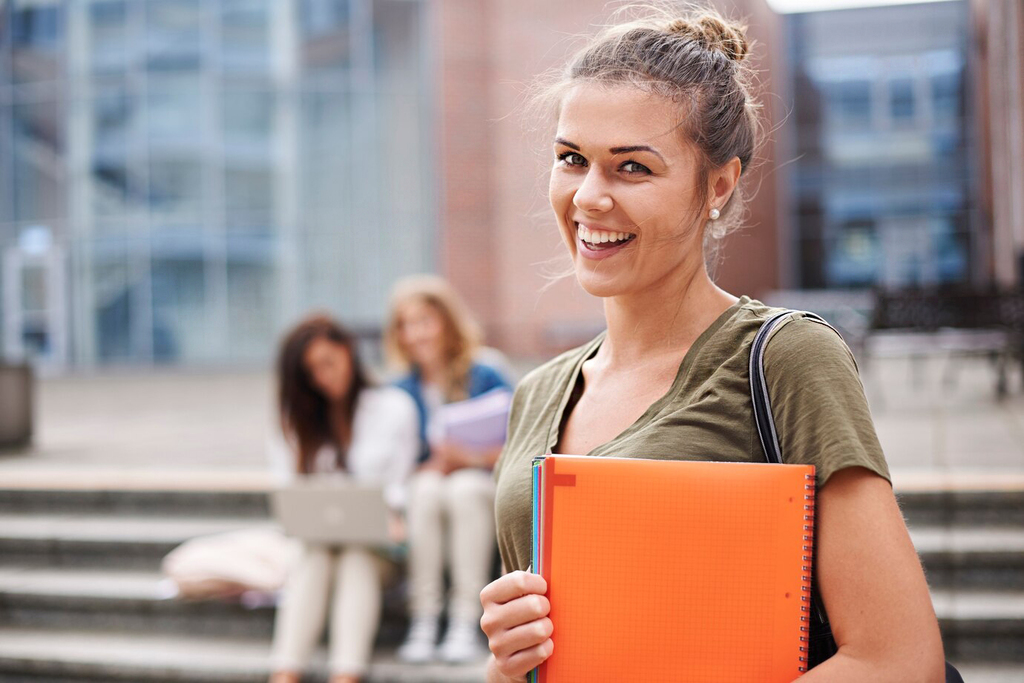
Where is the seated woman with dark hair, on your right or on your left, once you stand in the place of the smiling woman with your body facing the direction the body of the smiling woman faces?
on your right

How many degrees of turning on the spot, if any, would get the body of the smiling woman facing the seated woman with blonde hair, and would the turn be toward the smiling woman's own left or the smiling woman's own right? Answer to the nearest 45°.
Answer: approximately 135° to the smiling woman's own right

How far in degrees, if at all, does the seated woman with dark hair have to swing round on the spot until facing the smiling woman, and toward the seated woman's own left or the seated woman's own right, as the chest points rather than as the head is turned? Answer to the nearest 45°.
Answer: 0° — they already face them

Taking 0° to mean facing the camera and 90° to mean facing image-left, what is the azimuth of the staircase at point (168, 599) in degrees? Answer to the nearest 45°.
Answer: approximately 0°

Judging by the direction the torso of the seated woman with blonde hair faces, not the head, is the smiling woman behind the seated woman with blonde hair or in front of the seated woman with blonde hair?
in front

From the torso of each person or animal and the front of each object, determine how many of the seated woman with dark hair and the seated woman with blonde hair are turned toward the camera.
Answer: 2
